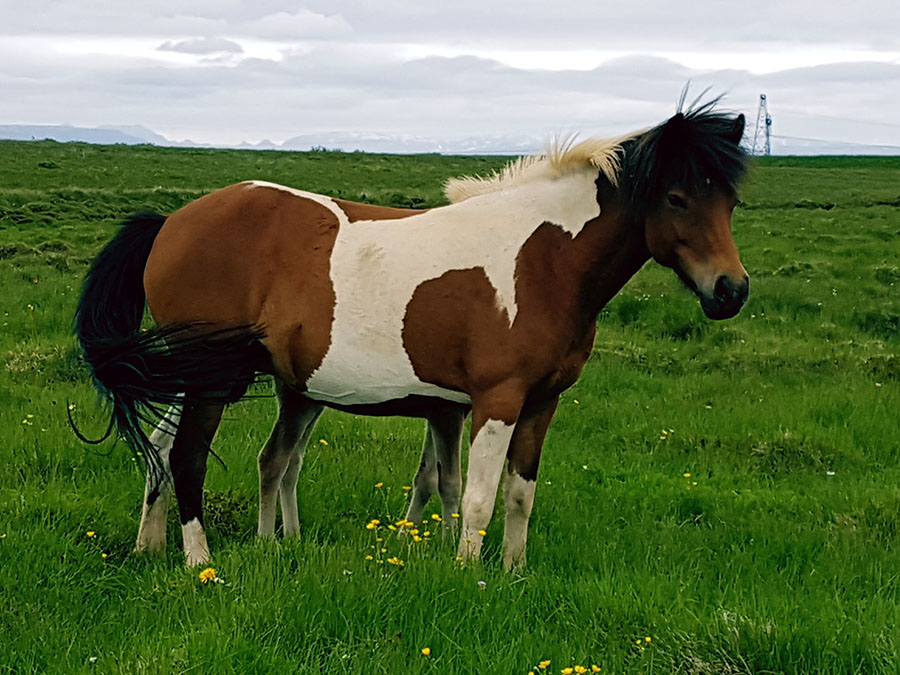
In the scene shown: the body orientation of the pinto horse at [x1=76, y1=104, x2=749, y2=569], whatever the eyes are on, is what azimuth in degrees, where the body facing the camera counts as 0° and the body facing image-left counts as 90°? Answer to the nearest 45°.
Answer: approximately 270°

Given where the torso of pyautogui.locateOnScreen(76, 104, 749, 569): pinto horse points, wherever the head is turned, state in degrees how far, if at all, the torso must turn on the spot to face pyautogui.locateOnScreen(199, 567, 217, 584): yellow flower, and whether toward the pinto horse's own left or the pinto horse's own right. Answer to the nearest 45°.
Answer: approximately 135° to the pinto horse's own right
